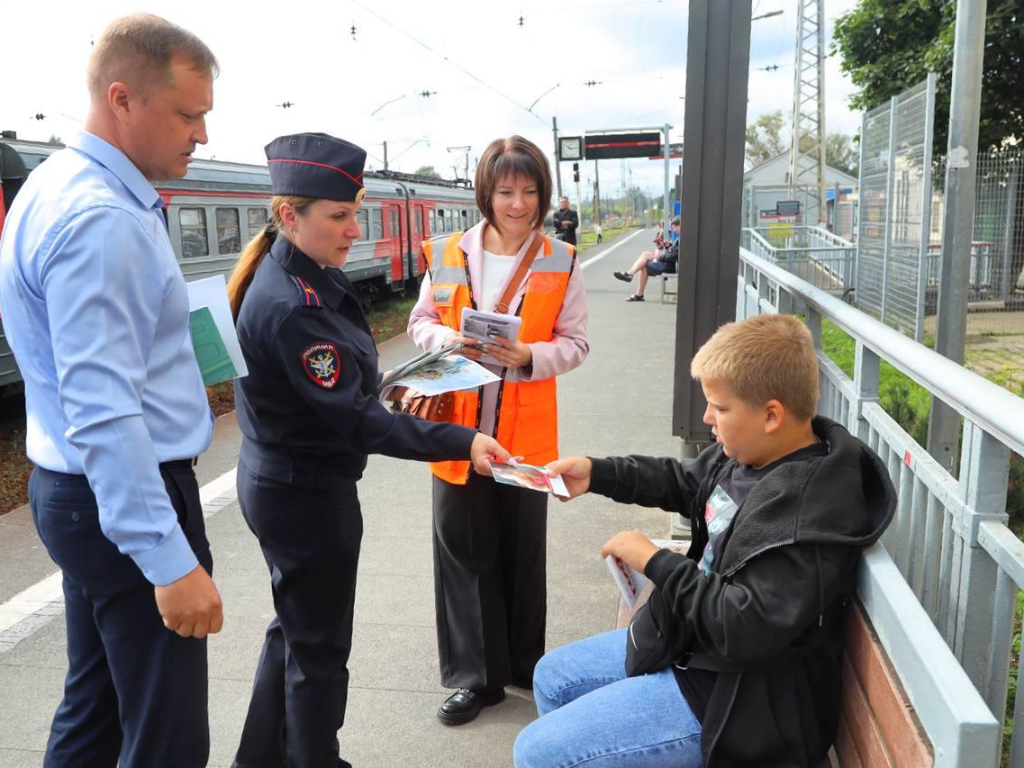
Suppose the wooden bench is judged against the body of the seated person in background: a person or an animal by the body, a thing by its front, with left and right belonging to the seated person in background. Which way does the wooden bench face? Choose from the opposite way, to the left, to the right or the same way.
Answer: the same way

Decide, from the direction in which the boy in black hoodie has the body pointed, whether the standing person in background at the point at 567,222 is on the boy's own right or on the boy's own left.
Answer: on the boy's own right

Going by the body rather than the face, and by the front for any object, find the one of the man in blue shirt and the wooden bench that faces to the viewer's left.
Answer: the wooden bench

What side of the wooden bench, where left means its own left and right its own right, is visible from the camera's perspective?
left

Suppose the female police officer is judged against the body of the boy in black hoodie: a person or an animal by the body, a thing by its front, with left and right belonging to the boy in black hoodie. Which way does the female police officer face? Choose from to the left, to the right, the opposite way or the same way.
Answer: the opposite way

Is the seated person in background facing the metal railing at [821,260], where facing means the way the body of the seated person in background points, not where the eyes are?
no

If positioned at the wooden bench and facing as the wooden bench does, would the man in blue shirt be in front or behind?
in front

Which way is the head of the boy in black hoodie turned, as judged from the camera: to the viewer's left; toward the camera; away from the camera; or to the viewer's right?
to the viewer's left

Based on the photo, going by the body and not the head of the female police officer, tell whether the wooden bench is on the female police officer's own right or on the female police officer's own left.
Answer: on the female police officer's own right

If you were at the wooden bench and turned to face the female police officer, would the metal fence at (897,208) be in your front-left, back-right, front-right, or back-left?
front-right

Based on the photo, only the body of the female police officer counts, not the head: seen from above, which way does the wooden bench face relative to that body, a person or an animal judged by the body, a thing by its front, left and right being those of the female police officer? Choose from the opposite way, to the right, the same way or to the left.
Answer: the opposite way

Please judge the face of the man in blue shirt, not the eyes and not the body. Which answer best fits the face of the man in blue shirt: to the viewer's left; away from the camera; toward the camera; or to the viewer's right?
to the viewer's right

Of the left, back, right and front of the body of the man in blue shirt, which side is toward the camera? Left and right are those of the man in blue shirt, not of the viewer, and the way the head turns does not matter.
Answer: right

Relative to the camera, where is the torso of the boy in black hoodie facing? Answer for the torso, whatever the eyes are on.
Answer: to the viewer's left

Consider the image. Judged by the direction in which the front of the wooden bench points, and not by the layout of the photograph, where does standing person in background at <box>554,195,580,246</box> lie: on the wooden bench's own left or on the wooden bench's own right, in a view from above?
on the wooden bench's own right

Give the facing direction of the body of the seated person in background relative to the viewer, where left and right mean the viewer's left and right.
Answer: facing to the left of the viewer

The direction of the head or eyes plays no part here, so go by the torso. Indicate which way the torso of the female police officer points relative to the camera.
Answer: to the viewer's right

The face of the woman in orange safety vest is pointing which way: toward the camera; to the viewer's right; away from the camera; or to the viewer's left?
toward the camera

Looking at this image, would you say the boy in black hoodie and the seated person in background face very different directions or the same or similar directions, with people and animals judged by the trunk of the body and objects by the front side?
same or similar directions

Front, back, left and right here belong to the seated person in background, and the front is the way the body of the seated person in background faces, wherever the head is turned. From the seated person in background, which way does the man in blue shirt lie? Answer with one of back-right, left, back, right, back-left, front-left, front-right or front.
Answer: left

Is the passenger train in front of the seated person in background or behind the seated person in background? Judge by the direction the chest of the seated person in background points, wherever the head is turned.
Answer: in front
